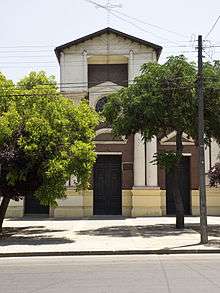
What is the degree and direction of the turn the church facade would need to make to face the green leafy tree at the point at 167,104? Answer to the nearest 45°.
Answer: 0° — it already faces it

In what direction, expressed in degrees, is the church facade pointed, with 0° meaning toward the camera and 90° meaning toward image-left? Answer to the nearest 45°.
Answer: approximately 0°

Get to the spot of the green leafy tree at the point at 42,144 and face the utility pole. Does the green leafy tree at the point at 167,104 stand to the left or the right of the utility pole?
left

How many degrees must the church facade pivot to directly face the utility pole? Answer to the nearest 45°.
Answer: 0° — it already faces it

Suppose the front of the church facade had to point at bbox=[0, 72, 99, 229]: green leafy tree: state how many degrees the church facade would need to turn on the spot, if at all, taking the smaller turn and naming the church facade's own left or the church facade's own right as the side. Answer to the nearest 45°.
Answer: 0° — it already faces it
